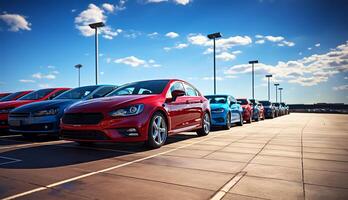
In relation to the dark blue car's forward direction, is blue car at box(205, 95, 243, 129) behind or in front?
behind

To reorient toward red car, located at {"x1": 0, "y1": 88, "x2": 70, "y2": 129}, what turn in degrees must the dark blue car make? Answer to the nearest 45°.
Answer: approximately 135° to its right

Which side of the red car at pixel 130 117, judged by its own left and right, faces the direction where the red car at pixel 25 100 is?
right

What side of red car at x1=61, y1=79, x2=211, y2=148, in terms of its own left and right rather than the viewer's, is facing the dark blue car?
right

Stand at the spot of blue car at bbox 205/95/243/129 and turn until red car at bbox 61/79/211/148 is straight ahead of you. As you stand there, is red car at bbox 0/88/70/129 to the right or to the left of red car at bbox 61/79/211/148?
right

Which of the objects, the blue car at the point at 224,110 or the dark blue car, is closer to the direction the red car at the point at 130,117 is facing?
the dark blue car

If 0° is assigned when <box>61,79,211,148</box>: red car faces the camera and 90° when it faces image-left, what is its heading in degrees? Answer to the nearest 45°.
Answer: approximately 45°

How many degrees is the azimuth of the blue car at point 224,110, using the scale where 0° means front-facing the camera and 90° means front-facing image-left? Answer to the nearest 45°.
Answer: approximately 45°
